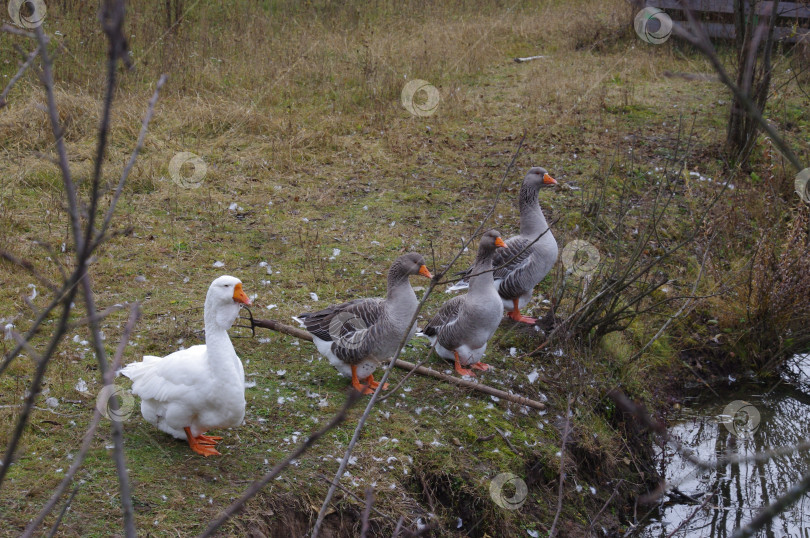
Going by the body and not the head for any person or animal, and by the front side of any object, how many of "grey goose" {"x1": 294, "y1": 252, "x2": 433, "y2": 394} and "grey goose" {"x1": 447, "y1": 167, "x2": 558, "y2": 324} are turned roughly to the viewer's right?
2

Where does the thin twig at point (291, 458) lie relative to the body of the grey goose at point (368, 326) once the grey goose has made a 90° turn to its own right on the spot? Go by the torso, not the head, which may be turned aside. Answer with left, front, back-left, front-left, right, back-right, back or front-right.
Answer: front

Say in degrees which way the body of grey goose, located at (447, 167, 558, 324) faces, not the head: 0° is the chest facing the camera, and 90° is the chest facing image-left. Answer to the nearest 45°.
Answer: approximately 270°

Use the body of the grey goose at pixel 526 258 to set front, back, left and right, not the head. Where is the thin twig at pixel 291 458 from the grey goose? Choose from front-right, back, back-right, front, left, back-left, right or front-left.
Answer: right

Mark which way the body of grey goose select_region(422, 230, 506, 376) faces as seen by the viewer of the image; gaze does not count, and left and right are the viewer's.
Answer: facing the viewer and to the right of the viewer

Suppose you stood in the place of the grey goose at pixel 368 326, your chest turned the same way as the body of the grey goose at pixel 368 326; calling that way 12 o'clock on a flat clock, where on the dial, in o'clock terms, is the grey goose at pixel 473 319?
the grey goose at pixel 473 319 is roughly at 12 o'clock from the grey goose at pixel 368 326.

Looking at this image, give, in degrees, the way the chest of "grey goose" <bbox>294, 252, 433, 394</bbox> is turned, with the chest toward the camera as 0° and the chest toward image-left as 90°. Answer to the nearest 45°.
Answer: approximately 270°

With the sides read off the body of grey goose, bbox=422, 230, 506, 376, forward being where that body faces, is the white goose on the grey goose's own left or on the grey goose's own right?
on the grey goose's own right
